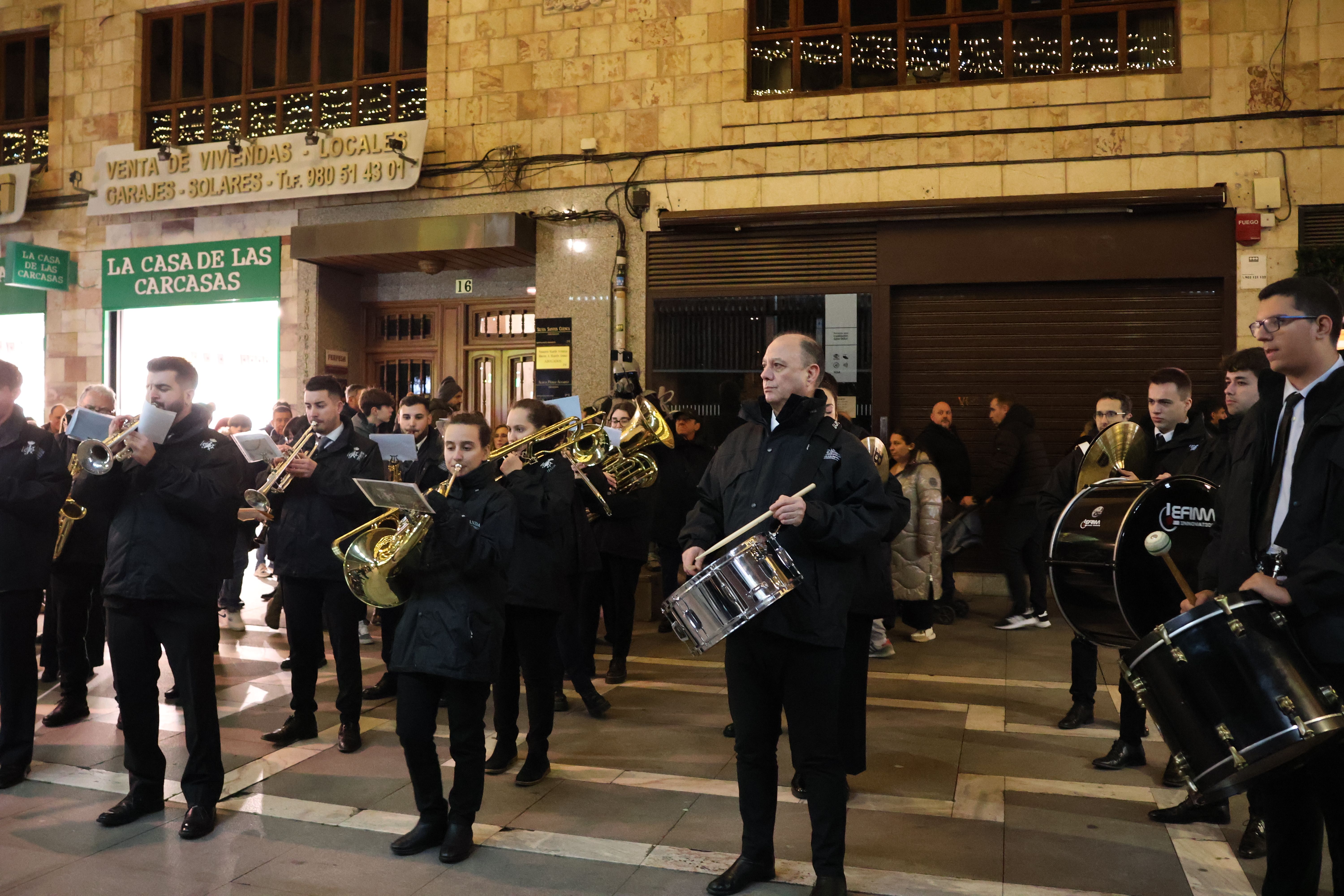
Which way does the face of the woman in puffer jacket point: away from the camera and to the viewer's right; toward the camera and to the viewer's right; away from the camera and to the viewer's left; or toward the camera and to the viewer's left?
toward the camera and to the viewer's left

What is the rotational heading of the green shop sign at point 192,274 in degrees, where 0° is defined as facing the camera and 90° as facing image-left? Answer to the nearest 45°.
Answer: approximately 0°

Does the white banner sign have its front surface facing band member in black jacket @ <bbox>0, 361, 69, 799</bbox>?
yes

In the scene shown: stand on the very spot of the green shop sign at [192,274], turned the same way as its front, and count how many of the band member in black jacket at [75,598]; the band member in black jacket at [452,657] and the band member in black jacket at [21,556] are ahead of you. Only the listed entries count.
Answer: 3

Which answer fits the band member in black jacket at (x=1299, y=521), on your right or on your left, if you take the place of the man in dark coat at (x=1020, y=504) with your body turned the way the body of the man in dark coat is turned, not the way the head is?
on your left

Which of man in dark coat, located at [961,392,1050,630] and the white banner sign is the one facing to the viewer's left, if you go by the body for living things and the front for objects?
the man in dark coat

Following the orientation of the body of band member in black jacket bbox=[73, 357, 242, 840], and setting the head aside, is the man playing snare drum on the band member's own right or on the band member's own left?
on the band member's own left

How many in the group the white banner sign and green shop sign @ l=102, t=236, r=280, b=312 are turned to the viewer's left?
0

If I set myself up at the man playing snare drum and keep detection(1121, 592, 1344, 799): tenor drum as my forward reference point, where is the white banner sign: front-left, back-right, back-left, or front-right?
back-left

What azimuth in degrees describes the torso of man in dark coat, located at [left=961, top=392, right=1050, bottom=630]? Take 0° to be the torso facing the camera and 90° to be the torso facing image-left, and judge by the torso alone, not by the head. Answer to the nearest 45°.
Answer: approximately 90°
